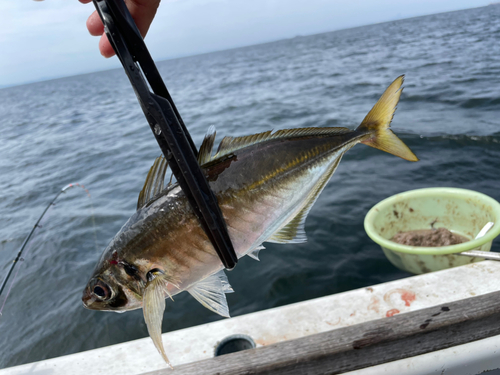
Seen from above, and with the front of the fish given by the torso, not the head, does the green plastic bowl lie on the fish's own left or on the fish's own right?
on the fish's own right

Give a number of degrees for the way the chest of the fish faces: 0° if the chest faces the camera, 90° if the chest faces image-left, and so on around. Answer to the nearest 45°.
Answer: approximately 90°
